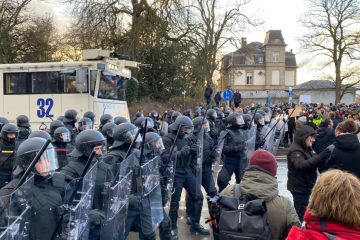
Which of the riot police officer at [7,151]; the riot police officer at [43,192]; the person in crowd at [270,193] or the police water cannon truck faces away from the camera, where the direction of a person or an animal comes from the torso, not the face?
the person in crowd

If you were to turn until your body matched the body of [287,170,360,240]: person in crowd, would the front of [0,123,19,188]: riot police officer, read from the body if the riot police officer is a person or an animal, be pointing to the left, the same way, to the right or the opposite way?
to the right

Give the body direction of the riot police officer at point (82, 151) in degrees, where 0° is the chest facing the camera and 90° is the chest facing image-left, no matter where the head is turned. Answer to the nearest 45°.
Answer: approximately 270°

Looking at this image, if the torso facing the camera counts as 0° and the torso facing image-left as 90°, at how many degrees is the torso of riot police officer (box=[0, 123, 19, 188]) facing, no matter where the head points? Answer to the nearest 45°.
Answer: approximately 315°

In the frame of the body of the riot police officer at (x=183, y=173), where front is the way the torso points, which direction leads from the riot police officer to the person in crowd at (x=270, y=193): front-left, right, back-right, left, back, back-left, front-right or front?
front-right

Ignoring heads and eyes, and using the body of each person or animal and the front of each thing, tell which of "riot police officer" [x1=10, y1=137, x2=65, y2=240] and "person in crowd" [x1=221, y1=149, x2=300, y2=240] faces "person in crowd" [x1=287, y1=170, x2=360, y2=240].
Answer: the riot police officer

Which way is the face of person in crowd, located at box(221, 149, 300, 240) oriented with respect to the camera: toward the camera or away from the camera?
away from the camera

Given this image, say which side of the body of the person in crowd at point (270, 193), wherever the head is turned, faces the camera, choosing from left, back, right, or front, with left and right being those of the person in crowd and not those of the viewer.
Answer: back

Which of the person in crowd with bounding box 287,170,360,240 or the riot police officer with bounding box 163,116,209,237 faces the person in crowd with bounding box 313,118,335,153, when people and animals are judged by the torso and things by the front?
the person in crowd with bounding box 287,170,360,240

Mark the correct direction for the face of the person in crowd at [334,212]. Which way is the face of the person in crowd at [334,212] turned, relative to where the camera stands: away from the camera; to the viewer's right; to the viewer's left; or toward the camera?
away from the camera

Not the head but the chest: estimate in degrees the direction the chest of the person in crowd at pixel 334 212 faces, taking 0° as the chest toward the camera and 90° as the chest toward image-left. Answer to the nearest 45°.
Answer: approximately 180°
